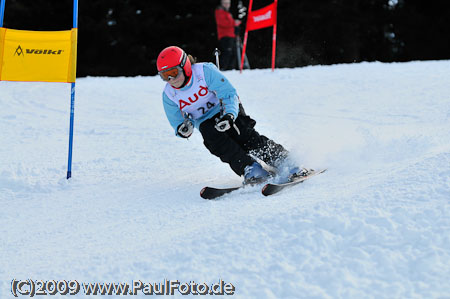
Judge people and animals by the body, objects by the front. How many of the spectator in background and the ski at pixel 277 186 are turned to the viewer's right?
1
